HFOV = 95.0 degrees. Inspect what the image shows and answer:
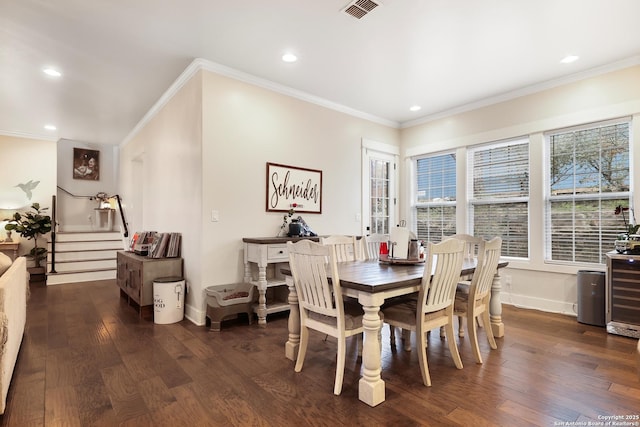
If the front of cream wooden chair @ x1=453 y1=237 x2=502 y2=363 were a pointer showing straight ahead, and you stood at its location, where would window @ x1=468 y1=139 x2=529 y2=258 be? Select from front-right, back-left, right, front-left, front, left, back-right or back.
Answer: front-right

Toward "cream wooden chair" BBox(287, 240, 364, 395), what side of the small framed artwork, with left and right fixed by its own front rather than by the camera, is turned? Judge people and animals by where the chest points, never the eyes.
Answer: front

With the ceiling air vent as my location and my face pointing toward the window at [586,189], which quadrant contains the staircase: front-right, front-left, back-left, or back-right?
back-left

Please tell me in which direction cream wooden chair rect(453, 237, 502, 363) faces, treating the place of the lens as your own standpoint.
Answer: facing away from the viewer and to the left of the viewer

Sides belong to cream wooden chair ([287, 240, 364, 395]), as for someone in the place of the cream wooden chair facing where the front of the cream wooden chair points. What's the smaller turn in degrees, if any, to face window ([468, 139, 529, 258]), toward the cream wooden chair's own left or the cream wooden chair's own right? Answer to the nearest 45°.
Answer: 0° — it already faces it

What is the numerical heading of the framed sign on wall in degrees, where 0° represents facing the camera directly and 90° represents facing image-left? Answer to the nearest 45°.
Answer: approximately 315°

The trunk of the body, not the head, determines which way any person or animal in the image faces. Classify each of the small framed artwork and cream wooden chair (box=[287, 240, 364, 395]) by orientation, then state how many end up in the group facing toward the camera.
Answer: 1

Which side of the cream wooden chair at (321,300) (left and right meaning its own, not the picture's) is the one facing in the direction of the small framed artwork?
left

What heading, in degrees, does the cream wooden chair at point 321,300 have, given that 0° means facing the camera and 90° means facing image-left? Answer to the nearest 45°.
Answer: approximately 225°

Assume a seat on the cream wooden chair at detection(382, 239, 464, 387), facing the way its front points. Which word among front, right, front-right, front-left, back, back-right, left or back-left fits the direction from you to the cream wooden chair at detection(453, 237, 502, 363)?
right

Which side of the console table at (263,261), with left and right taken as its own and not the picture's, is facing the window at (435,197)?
left
